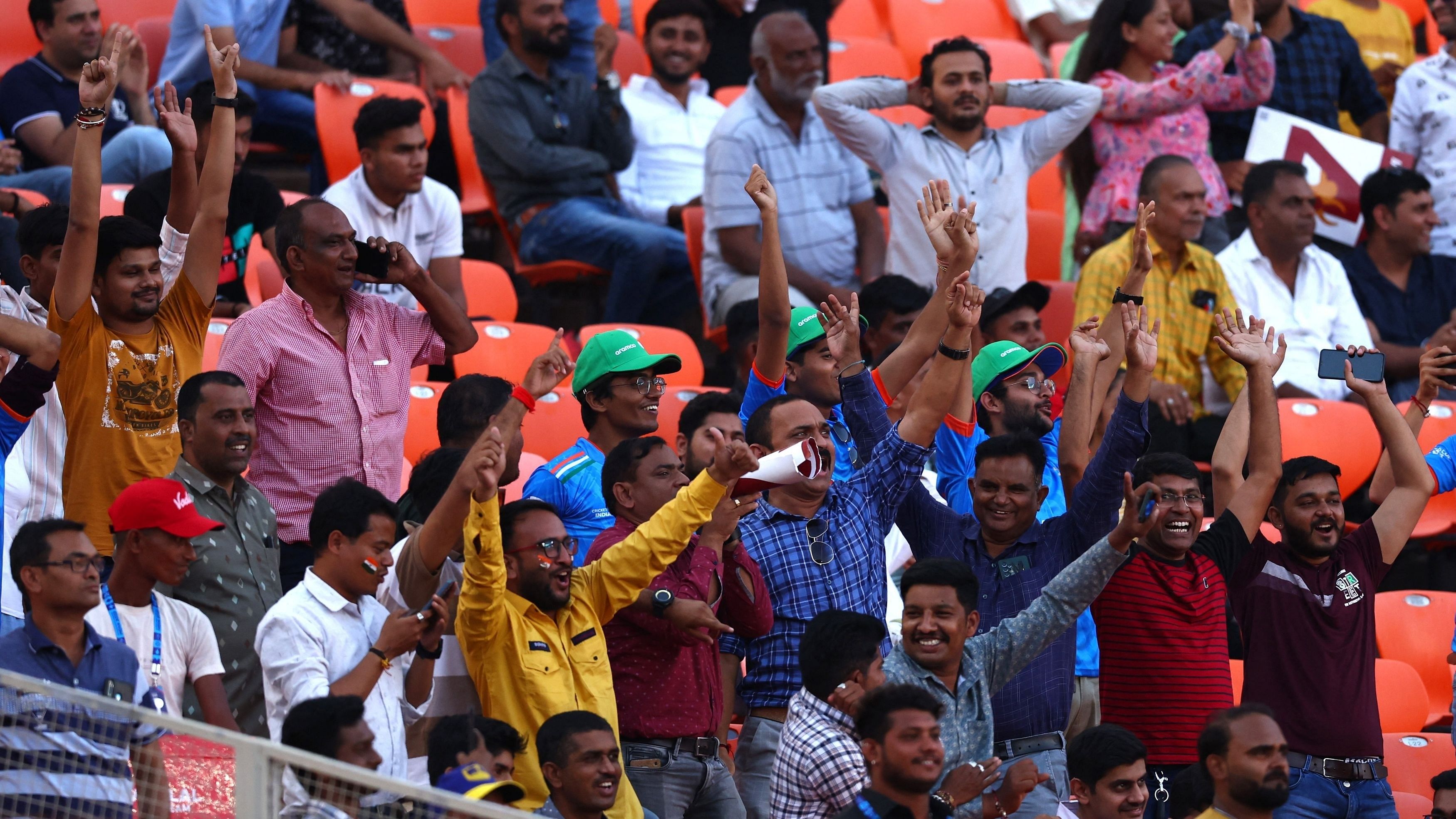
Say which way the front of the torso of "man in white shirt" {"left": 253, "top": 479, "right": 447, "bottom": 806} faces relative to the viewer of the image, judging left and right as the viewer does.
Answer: facing the viewer and to the right of the viewer

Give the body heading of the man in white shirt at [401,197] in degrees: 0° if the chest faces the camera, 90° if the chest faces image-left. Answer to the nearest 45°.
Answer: approximately 315°

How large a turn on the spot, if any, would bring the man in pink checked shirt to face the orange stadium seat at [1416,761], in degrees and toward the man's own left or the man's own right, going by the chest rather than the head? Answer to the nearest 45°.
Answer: approximately 45° to the man's own left

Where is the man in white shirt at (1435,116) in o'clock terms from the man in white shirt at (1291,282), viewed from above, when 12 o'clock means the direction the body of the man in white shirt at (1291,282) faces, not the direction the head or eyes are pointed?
the man in white shirt at (1435,116) is roughly at 8 o'clock from the man in white shirt at (1291,282).

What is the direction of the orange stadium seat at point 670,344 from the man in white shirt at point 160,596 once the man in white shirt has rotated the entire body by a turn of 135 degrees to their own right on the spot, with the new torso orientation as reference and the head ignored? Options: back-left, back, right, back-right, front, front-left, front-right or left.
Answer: back-right

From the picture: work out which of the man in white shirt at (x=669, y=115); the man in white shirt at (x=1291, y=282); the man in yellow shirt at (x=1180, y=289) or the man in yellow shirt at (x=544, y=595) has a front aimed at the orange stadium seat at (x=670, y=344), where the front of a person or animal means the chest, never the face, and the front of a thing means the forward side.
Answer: the man in white shirt at (x=669, y=115)

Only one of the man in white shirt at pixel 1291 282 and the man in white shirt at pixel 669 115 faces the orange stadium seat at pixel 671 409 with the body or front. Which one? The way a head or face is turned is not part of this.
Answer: the man in white shirt at pixel 669 115

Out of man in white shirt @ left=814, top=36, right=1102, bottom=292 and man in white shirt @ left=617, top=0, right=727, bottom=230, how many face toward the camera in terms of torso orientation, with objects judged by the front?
2

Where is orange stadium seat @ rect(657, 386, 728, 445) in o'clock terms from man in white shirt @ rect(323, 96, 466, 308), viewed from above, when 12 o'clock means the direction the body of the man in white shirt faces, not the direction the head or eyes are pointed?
The orange stadium seat is roughly at 11 o'clock from the man in white shirt.

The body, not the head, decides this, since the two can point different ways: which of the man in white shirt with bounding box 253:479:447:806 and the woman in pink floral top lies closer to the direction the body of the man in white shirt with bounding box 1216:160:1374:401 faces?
the man in white shirt

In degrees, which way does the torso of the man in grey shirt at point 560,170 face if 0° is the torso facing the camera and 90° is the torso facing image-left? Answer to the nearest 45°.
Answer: approximately 315°
